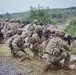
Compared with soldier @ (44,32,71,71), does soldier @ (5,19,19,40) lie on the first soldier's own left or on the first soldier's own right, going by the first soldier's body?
on the first soldier's own left

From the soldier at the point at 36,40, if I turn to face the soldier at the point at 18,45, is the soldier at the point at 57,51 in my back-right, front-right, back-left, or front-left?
back-left

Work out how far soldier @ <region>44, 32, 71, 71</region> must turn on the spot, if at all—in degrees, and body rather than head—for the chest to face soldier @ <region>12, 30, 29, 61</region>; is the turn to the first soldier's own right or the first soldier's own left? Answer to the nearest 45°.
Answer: approximately 90° to the first soldier's own left

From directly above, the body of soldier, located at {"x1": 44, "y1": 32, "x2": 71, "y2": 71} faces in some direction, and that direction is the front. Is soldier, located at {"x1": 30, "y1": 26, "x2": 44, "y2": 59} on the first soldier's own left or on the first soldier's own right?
on the first soldier's own left
